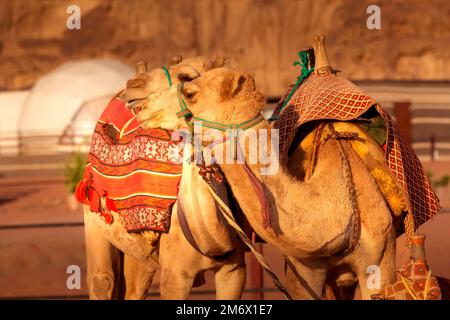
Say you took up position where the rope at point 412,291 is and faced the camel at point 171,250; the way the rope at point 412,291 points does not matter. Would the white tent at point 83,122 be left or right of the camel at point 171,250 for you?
right

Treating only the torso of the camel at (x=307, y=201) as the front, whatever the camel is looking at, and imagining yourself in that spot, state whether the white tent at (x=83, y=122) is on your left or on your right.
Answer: on your right

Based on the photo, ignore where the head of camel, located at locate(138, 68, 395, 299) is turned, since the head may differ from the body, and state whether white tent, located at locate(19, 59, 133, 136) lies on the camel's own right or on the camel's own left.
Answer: on the camel's own right

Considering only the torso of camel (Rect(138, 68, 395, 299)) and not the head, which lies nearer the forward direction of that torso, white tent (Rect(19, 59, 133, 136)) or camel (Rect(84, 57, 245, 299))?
the camel

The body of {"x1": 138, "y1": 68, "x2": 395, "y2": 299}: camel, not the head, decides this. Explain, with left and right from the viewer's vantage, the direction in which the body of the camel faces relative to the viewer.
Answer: facing the viewer and to the left of the viewer
